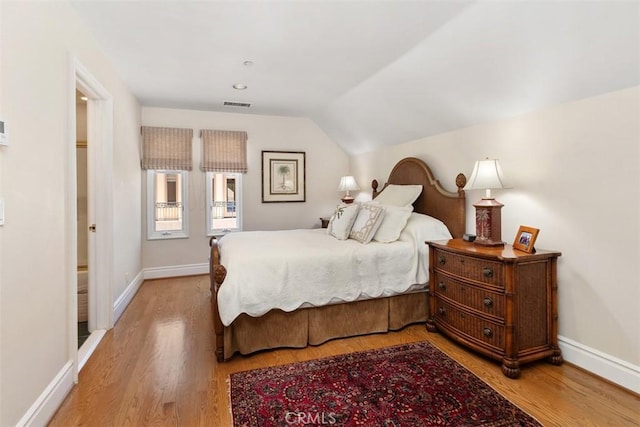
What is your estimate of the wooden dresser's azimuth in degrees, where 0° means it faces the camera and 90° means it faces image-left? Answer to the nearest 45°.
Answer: approximately 45°

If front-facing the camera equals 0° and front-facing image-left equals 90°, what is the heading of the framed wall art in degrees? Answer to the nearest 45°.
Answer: approximately 0°

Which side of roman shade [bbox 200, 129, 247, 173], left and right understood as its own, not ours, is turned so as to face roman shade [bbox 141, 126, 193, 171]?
right

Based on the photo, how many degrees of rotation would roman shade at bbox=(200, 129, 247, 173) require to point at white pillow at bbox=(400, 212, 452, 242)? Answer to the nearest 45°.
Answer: approximately 45° to its left

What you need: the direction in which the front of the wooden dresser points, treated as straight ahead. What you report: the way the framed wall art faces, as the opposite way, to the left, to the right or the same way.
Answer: to the left

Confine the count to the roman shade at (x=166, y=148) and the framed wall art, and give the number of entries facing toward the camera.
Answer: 2

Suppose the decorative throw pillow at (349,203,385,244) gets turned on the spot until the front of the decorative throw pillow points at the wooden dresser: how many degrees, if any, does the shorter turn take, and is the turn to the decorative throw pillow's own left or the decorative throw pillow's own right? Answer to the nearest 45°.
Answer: approximately 90° to the decorative throw pillow's own left

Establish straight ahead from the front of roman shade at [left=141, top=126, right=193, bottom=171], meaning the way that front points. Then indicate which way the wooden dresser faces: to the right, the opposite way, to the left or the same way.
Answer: to the right

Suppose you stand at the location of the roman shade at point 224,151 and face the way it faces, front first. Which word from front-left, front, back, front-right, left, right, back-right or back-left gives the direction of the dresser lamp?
front-left

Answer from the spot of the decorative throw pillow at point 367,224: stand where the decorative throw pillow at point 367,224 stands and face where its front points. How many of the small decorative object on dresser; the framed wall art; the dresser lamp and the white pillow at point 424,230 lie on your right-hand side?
1

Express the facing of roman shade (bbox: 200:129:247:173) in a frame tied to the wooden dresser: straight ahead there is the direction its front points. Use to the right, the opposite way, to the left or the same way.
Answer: to the left

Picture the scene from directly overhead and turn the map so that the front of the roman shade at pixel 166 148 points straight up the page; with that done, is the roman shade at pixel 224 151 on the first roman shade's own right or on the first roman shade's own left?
on the first roman shade's own left

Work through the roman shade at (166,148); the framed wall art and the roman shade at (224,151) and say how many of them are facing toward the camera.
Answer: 3
